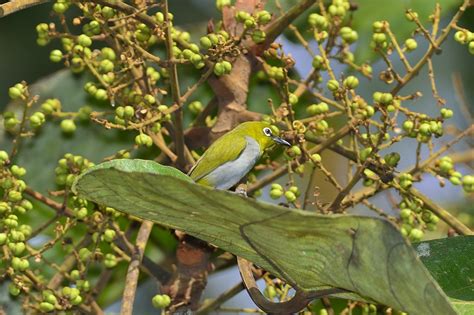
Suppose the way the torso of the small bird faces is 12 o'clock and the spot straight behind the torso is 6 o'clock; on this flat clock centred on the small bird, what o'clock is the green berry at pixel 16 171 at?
The green berry is roughly at 6 o'clock from the small bird.

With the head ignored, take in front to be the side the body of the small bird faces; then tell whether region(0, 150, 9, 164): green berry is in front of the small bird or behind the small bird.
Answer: behind

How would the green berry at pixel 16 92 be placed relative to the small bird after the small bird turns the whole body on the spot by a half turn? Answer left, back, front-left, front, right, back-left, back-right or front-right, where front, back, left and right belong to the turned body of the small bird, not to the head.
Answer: front

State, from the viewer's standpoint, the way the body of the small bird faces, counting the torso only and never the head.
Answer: to the viewer's right
